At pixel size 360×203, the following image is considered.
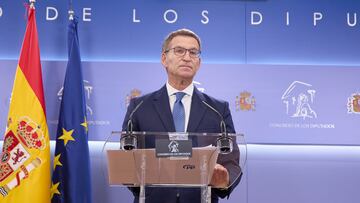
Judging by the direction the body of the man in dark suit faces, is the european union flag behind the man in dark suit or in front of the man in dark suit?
behind

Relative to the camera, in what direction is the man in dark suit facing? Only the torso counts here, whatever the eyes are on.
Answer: toward the camera

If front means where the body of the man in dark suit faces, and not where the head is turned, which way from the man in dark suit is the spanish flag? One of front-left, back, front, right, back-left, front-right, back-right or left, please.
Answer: back-right
